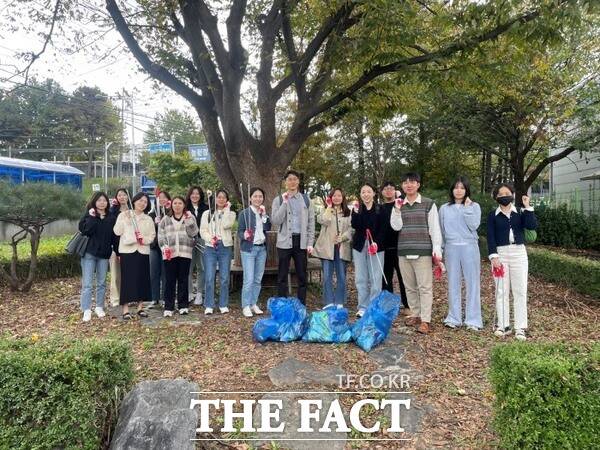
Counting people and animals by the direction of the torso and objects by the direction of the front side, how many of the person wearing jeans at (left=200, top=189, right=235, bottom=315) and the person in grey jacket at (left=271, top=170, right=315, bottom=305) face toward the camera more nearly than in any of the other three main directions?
2

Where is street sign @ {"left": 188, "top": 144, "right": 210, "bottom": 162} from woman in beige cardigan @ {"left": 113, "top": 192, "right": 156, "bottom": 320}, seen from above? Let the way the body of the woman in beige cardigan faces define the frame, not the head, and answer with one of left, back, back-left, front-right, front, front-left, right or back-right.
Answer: back

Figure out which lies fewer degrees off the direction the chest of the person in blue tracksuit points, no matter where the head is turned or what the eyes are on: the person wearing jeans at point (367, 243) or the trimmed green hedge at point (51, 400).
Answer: the trimmed green hedge

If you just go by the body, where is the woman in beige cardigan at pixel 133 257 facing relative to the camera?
toward the camera

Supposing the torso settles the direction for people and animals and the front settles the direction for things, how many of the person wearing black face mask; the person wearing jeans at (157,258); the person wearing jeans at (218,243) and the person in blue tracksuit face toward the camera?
4

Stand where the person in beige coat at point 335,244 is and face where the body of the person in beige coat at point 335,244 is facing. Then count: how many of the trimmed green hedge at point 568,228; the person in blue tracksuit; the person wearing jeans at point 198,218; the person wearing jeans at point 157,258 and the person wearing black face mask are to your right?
2

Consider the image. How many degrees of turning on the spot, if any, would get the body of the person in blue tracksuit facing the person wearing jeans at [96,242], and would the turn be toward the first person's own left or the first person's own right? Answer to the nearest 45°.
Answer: approximately 90° to the first person's own right

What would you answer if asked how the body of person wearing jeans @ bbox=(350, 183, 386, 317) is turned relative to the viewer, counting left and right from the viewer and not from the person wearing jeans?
facing the viewer

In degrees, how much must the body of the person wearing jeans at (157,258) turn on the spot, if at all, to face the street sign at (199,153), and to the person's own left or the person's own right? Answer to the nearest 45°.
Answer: approximately 180°

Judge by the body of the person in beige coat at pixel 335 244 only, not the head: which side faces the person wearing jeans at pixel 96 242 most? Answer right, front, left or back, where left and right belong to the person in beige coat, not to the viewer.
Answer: right

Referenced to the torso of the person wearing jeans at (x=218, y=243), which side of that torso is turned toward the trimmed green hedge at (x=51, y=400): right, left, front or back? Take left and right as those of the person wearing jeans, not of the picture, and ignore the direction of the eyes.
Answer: front

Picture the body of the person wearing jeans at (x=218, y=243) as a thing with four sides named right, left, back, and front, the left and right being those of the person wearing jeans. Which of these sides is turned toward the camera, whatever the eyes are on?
front

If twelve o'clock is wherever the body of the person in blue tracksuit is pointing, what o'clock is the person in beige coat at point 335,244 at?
The person in beige coat is roughly at 3 o'clock from the person in blue tracksuit.
